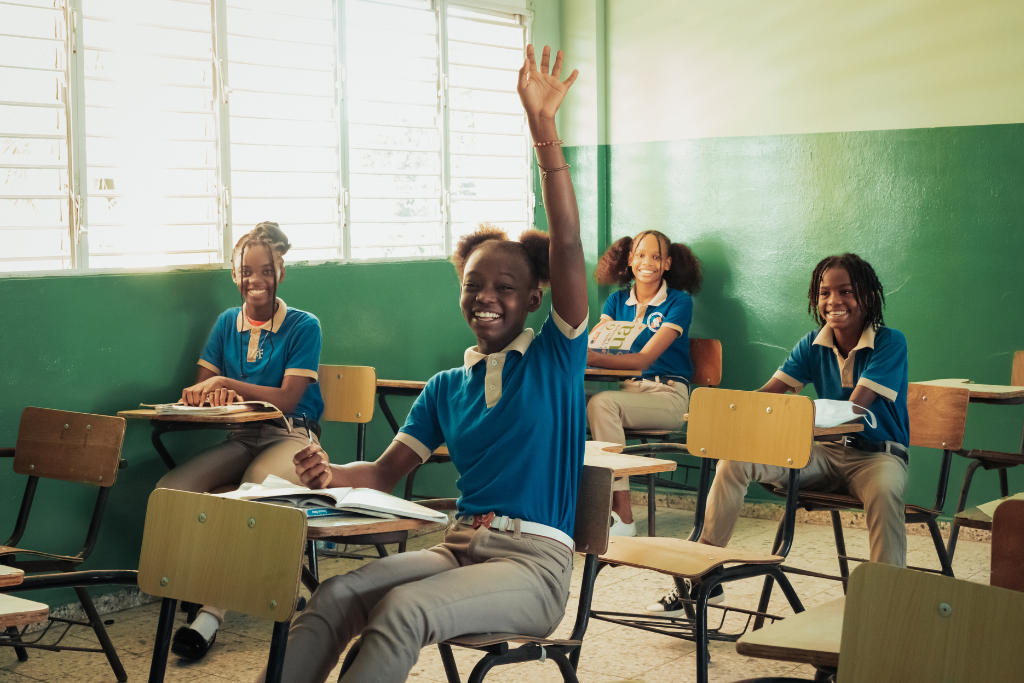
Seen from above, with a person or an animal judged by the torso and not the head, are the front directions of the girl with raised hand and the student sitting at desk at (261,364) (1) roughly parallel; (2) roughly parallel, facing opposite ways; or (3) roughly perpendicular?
roughly parallel

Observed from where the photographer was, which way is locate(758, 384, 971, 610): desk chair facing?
facing the viewer and to the left of the viewer

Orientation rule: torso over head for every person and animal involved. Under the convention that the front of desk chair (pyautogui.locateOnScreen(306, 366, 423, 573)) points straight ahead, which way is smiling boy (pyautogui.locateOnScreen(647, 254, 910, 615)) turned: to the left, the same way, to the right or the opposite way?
the same way

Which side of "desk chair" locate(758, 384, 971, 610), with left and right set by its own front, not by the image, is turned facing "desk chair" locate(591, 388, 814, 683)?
front

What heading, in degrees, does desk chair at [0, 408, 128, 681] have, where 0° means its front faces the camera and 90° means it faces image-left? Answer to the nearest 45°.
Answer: approximately 45°

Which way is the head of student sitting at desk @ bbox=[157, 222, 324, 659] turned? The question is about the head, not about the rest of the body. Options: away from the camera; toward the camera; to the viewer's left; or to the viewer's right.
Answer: toward the camera

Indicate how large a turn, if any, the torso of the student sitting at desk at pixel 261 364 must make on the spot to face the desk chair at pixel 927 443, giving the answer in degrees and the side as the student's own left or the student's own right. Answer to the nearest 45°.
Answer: approximately 90° to the student's own left

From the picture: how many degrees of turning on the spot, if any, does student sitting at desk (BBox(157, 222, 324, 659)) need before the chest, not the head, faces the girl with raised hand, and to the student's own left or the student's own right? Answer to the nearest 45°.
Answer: approximately 45° to the student's own left

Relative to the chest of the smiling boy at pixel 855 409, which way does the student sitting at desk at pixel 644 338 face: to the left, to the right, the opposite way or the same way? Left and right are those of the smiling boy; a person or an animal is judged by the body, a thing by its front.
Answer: the same way

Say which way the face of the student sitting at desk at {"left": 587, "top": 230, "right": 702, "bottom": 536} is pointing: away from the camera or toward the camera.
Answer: toward the camera

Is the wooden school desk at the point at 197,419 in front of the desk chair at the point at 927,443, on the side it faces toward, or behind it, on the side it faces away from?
in front

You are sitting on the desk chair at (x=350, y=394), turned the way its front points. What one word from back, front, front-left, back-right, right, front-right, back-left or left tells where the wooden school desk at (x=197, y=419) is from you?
front

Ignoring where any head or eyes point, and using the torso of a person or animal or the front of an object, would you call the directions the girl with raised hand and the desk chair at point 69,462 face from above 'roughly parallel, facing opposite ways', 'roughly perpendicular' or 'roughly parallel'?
roughly parallel

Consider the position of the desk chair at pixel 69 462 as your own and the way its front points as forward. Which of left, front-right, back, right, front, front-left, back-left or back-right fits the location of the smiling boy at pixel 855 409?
back-left
